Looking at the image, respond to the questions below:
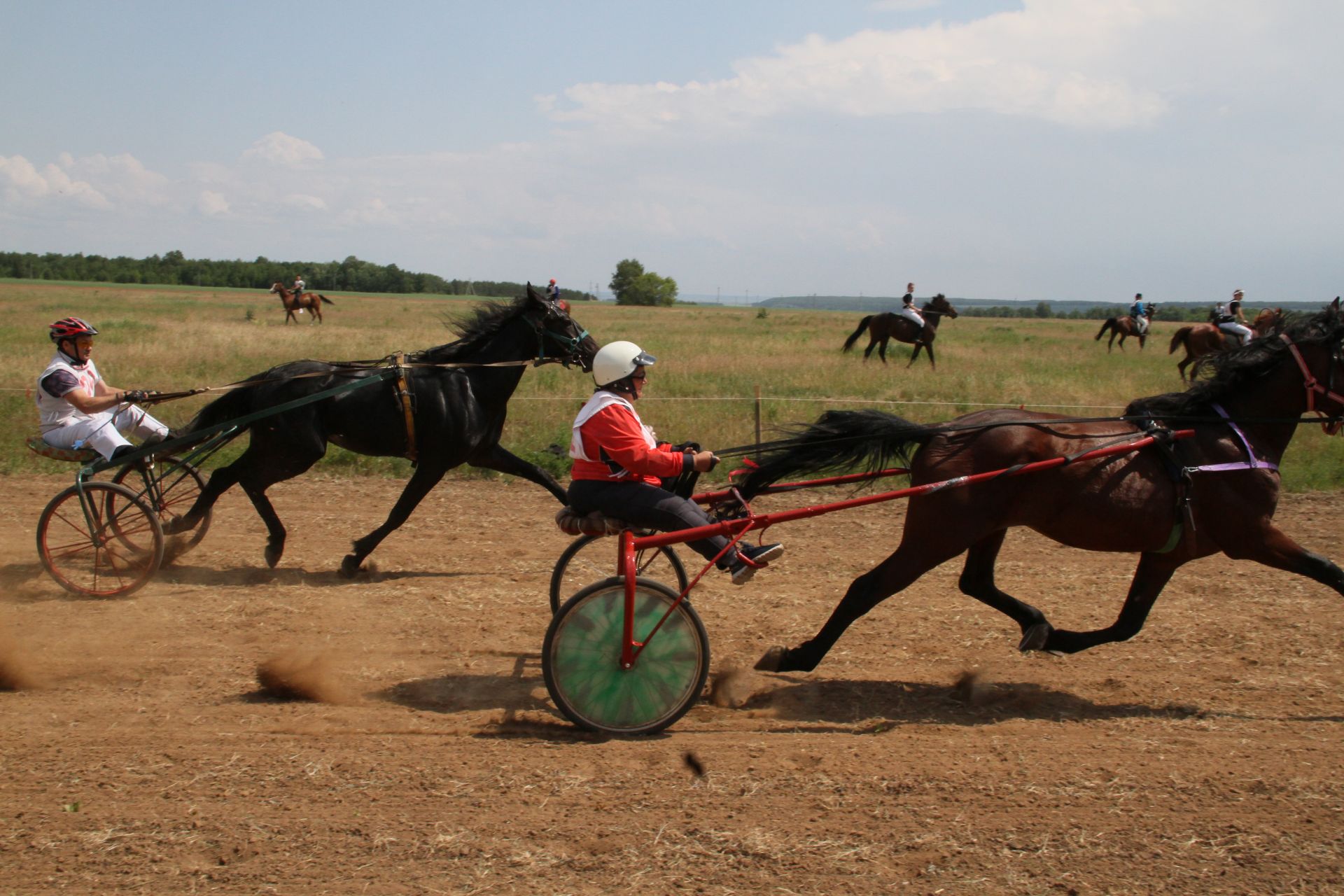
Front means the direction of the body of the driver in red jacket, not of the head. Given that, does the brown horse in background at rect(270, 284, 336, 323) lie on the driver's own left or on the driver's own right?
on the driver's own left

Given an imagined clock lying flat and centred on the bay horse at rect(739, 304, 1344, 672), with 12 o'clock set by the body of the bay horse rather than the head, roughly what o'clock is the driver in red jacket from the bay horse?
The driver in red jacket is roughly at 5 o'clock from the bay horse.

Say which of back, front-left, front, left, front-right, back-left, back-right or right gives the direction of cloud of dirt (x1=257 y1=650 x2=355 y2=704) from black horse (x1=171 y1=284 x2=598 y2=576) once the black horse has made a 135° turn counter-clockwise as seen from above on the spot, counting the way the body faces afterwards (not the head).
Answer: back-left

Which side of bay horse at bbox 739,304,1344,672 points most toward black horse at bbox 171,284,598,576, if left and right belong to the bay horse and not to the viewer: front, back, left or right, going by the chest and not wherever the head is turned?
back

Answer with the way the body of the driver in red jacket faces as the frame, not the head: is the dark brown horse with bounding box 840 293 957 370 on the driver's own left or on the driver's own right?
on the driver's own left

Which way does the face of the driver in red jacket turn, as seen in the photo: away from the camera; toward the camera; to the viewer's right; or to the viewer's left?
to the viewer's right

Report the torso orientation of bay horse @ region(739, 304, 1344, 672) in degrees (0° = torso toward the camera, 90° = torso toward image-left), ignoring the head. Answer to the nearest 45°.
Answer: approximately 270°

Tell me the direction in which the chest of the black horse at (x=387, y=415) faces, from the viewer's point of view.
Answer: to the viewer's right

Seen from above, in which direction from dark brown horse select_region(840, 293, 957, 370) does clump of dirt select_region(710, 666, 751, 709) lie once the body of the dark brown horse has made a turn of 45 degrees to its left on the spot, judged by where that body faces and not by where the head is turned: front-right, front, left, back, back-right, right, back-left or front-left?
back-right

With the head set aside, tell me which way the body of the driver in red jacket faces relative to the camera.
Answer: to the viewer's right

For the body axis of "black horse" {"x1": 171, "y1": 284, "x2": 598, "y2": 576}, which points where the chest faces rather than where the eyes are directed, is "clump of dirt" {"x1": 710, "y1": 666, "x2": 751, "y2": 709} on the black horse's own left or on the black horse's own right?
on the black horse's own right

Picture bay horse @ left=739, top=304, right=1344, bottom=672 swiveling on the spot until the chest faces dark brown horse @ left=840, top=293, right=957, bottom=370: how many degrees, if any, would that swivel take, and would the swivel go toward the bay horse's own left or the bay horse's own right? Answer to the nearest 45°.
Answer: approximately 90° to the bay horse's own left
